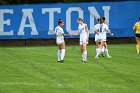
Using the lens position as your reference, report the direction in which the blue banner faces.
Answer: facing the viewer
